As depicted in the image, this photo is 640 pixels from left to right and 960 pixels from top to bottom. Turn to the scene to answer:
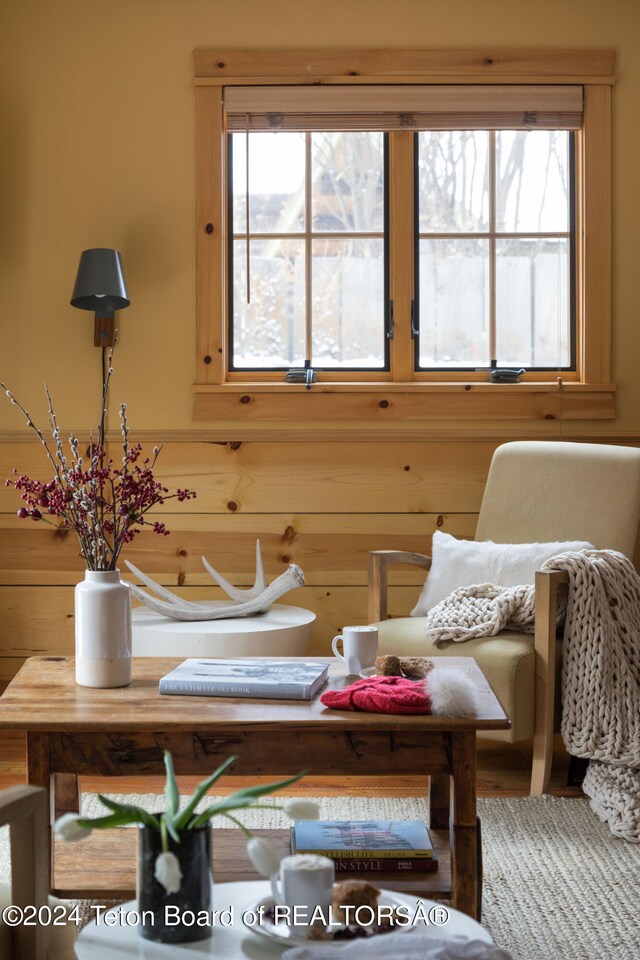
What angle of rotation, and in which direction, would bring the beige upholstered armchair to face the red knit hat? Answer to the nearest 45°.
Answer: approximately 45° to its left

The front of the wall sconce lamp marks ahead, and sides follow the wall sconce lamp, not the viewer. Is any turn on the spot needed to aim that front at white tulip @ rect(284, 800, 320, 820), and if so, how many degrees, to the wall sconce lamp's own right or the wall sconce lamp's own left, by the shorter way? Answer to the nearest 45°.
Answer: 0° — it already faces it

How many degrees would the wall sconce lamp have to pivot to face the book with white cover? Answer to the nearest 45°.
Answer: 0° — it already faces it

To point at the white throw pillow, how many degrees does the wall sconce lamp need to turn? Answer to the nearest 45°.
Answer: approximately 45° to its left

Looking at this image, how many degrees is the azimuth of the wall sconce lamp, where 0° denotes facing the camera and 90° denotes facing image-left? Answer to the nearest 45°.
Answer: approximately 0°

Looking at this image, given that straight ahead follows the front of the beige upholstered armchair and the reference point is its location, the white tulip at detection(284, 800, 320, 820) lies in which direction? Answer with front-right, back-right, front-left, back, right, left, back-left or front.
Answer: front-left

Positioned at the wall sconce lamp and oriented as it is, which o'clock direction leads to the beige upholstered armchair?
The beige upholstered armchair is roughly at 10 o'clock from the wall sconce lamp.
